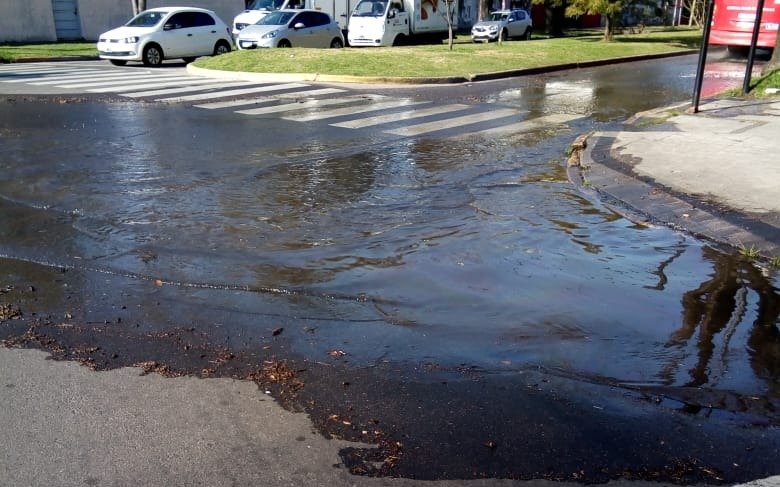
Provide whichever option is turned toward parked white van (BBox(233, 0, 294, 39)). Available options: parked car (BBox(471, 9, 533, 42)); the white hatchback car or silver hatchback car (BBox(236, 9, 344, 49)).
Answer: parked car (BBox(471, 9, 533, 42))

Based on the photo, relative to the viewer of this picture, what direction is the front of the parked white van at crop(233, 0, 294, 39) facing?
facing the viewer and to the left of the viewer

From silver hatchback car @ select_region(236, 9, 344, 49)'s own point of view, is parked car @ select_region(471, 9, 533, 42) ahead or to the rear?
to the rear

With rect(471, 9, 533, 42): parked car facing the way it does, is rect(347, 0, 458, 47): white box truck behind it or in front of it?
in front

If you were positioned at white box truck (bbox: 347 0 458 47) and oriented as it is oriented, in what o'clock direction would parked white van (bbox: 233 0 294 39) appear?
The parked white van is roughly at 1 o'clock from the white box truck.

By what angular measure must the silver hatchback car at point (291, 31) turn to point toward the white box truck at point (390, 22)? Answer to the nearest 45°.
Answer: approximately 180°

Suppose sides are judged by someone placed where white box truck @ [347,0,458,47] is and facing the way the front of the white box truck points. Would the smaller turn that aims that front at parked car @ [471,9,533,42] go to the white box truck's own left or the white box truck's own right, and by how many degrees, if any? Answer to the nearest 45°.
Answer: approximately 180°

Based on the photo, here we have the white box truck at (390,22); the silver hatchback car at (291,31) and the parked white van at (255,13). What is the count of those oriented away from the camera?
0

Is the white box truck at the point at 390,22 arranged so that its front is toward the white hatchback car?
yes
